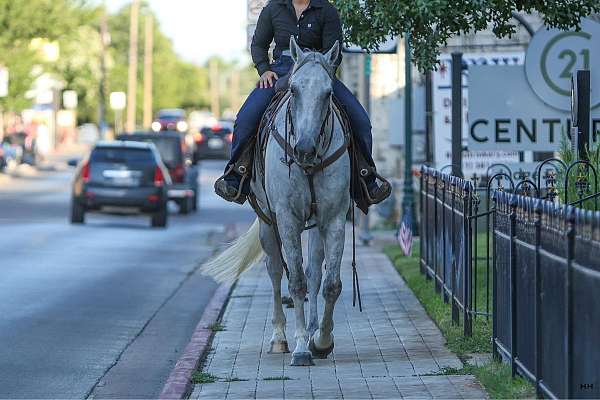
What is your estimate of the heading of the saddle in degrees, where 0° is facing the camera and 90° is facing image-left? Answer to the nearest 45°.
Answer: approximately 0°

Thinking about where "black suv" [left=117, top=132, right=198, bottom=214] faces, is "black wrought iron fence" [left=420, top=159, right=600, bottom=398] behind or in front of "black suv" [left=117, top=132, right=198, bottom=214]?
behind

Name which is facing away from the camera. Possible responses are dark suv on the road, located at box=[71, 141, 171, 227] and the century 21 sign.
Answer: the dark suv on the road

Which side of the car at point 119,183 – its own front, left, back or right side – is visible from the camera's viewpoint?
back

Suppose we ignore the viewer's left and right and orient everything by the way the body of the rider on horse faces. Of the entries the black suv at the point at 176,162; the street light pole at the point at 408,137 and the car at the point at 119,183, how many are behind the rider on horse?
3

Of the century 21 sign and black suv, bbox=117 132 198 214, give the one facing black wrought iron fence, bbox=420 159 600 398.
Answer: the century 21 sign

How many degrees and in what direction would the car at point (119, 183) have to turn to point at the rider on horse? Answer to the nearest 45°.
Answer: approximately 180°

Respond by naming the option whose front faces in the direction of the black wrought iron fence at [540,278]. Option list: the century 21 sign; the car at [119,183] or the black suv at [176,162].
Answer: the century 21 sign

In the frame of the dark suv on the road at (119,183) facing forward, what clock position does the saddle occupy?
The saddle is roughly at 6 o'clock from the dark suv on the road.

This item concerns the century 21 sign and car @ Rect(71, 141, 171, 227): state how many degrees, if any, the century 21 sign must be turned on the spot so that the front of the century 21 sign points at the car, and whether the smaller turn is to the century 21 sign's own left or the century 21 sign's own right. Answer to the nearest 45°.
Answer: approximately 135° to the century 21 sign's own right

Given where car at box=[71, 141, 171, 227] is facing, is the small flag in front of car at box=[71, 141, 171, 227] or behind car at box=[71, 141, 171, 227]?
behind

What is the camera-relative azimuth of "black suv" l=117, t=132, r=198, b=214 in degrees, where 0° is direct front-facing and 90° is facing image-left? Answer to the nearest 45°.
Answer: approximately 180°

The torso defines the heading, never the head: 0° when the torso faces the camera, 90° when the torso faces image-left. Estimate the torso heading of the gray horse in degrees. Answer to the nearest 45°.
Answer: approximately 0°

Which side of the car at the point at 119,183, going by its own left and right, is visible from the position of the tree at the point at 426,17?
back
